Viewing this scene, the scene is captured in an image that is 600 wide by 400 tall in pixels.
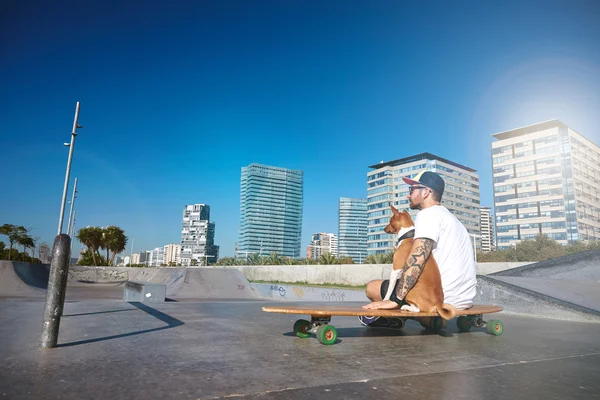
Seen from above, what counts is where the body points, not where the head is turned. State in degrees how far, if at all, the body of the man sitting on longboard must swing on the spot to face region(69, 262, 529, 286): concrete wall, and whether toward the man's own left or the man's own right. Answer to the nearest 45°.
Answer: approximately 90° to the man's own right

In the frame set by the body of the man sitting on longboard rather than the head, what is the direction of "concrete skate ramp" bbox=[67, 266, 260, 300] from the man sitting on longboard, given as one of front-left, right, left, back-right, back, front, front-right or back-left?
front-right

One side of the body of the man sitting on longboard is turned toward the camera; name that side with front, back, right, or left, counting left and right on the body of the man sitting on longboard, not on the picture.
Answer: left

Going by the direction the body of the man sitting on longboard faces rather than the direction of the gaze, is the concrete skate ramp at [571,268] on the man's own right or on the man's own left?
on the man's own right

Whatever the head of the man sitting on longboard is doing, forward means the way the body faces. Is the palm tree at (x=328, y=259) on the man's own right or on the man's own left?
on the man's own right

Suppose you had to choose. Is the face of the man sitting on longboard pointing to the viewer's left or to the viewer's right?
to the viewer's left

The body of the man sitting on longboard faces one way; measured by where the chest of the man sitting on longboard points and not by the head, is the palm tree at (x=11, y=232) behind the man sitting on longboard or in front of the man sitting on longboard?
in front

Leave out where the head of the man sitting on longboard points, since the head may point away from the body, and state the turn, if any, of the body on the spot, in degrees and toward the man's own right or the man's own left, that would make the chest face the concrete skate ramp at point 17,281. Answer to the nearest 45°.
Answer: approximately 45° to the man's own right
